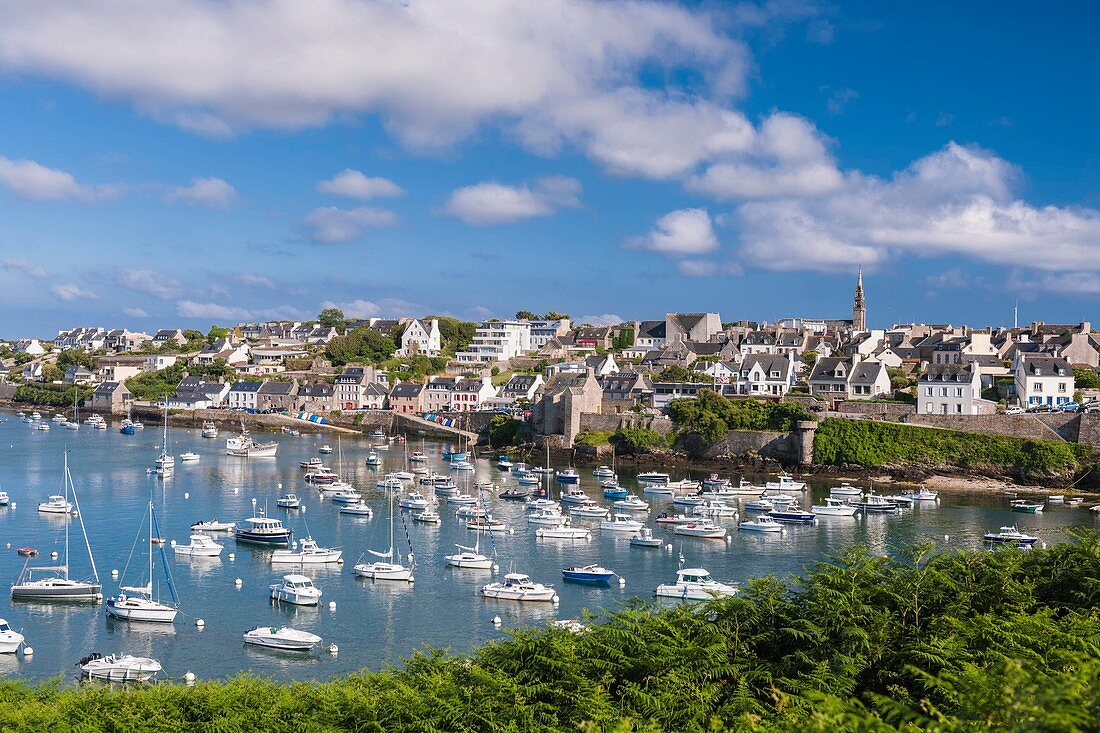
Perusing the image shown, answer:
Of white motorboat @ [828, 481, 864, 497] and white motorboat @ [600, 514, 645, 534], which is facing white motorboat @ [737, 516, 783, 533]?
white motorboat @ [600, 514, 645, 534]

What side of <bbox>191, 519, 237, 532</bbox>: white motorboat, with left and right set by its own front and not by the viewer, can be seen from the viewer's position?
right
